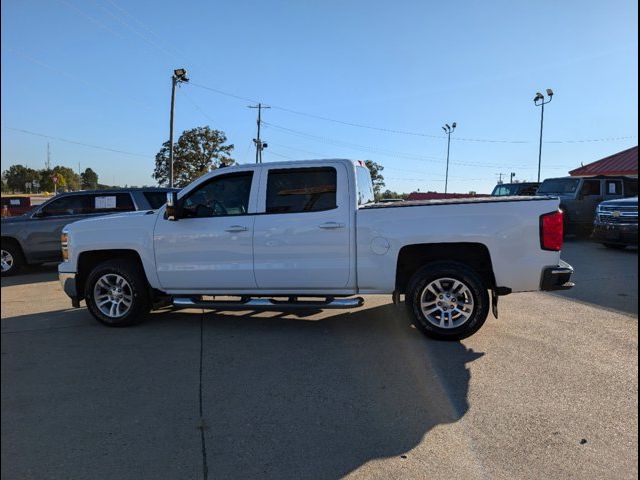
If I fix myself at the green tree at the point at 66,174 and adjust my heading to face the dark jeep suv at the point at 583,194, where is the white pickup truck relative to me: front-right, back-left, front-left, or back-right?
front-right

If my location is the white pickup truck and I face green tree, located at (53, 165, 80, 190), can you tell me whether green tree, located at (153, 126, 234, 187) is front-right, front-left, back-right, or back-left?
front-right

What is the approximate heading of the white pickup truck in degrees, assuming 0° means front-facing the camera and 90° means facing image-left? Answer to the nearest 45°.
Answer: approximately 90°

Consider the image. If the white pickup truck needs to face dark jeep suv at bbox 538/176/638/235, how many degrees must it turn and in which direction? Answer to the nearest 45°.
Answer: approximately 135° to its right

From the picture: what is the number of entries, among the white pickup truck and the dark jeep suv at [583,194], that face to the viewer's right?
0

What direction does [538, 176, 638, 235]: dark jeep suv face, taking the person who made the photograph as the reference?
facing the viewer and to the left of the viewer

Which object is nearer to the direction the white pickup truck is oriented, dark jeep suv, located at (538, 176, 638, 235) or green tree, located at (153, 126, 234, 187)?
the green tree

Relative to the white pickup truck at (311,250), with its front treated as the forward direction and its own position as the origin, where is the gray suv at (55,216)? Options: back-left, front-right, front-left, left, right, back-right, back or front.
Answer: front-right

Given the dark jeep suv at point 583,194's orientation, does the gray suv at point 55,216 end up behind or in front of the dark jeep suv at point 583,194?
in front

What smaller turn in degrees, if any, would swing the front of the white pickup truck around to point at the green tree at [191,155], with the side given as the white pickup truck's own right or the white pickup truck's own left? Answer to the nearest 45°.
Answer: approximately 90° to the white pickup truck's own right
